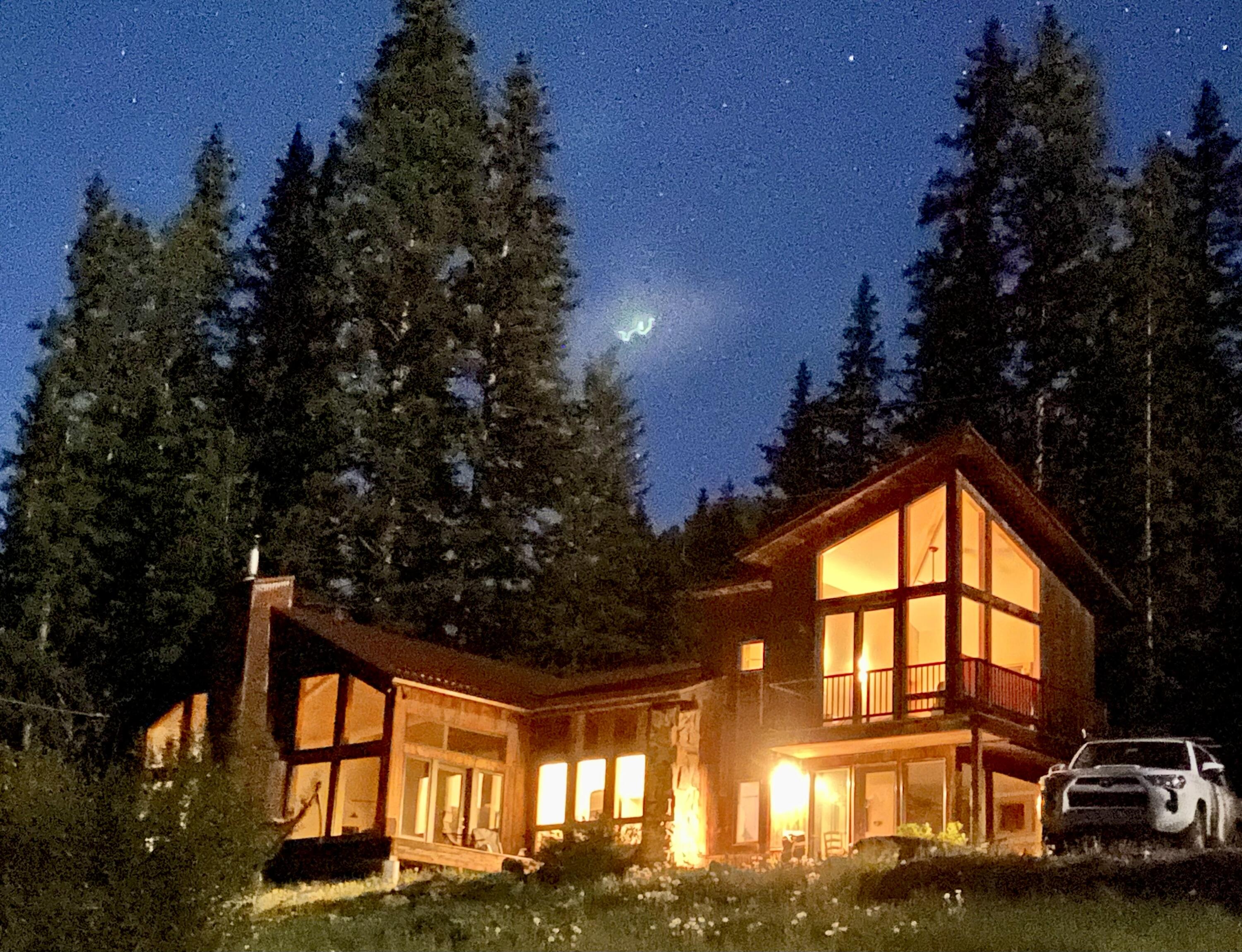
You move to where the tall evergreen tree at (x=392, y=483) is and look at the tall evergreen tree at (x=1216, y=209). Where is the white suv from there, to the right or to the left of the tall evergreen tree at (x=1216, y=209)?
right

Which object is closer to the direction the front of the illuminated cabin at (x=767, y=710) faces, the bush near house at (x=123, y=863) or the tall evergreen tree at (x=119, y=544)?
the bush near house

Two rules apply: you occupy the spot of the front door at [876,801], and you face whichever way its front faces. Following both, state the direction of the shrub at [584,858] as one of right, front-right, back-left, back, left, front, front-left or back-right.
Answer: front-right

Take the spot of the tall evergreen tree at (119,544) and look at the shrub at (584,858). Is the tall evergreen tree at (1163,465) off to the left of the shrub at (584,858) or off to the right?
left

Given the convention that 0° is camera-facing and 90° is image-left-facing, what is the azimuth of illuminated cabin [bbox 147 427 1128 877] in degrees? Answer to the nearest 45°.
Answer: approximately 0°

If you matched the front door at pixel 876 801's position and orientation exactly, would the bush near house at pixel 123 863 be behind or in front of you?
in front

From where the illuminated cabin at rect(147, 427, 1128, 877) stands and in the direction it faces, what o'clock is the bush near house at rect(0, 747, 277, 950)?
The bush near house is roughly at 1 o'clock from the illuminated cabin.

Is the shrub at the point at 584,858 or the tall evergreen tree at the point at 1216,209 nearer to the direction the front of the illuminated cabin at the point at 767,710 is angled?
the shrub

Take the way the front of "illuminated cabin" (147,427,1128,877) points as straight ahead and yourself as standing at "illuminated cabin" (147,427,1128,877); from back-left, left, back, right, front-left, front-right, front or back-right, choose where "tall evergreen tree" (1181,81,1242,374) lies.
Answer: back-left

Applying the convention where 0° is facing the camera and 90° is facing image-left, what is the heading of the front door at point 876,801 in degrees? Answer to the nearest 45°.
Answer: approximately 0°

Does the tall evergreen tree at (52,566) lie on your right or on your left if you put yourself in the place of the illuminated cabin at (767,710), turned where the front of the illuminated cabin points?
on your right

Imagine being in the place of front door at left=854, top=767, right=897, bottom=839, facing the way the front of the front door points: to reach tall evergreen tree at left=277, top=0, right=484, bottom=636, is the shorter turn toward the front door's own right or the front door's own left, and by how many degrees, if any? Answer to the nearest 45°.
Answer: approximately 135° to the front door's own right

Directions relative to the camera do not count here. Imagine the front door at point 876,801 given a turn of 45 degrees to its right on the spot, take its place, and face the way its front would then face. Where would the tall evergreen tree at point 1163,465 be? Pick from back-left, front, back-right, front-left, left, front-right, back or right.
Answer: back
